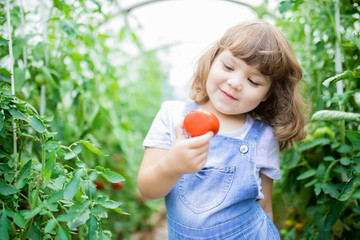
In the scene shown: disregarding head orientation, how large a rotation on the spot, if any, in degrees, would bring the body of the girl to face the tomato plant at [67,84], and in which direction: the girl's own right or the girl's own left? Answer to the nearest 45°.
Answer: approximately 135° to the girl's own right

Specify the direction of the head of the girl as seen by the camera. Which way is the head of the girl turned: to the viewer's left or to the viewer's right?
to the viewer's left

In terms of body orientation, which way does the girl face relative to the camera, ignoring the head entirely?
toward the camera
